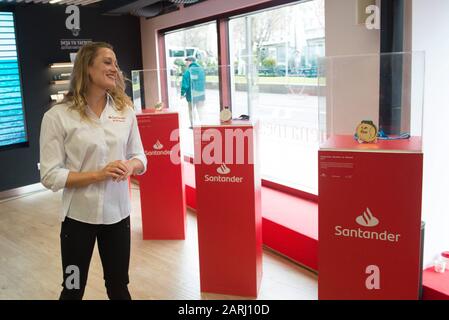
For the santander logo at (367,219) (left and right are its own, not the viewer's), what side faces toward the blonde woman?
right

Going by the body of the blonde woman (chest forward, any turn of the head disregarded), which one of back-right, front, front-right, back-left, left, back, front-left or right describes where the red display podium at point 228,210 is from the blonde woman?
left

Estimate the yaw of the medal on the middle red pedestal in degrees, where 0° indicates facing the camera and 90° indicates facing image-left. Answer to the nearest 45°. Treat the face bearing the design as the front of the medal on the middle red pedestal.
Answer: approximately 0°

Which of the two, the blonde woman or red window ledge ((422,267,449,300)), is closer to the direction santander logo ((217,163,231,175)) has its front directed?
the blonde woman

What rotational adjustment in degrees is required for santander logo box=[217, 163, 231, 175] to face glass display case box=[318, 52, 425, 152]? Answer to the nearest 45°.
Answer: approximately 45° to its left

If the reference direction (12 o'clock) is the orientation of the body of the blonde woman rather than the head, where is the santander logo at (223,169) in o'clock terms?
The santander logo is roughly at 9 o'clock from the blonde woman.
